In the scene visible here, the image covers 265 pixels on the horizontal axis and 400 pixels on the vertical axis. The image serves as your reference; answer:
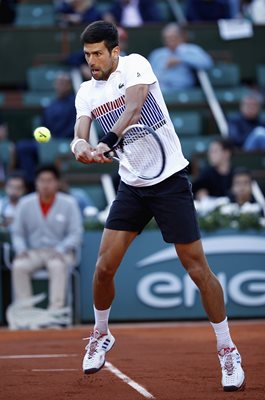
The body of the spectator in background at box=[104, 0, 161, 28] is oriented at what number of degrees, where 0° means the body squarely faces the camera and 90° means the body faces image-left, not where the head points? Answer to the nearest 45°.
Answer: approximately 0°

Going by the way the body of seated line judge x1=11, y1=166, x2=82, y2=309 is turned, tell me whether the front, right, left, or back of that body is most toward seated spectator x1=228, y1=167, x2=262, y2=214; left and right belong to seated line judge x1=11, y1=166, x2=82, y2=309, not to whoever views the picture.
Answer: left

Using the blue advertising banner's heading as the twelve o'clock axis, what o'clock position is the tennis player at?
The tennis player is roughly at 12 o'clock from the blue advertising banner.

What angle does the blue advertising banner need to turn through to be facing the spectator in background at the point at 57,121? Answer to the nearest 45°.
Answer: approximately 135° to its right

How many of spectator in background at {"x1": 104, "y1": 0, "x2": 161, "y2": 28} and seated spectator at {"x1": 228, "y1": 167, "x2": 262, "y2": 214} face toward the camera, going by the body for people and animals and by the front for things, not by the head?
2

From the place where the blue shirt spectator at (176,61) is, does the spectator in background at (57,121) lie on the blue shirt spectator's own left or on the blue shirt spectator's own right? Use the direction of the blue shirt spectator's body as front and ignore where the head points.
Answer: on the blue shirt spectator's own right
